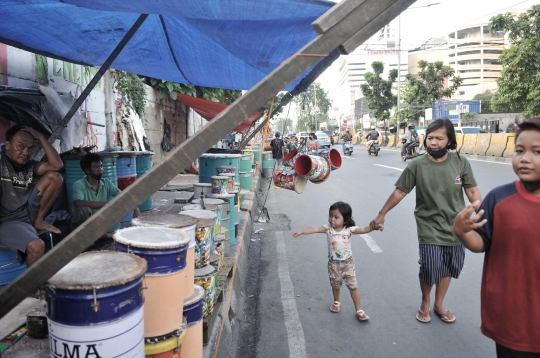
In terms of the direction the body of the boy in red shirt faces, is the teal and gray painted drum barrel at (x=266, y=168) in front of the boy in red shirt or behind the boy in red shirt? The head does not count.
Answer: behind

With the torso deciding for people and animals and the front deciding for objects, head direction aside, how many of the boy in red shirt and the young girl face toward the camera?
2

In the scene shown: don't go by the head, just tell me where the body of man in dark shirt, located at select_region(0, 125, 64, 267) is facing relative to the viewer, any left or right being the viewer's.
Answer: facing the viewer and to the right of the viewer

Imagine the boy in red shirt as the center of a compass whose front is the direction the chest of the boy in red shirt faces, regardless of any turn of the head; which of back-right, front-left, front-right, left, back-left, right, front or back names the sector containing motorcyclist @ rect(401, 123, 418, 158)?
back

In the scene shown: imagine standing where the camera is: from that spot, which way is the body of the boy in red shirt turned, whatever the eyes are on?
toward the camera

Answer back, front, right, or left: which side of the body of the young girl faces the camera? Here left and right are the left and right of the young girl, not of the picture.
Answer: front

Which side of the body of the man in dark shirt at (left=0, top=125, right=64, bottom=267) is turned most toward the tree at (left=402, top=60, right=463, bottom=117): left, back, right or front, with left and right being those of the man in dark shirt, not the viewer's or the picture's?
left

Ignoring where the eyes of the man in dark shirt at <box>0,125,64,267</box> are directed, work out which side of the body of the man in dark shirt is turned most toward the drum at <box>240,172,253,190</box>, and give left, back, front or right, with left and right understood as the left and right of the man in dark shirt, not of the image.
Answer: left

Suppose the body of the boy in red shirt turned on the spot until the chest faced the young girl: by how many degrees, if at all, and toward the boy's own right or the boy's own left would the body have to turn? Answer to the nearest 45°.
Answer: approximately 135° to the boy's own right

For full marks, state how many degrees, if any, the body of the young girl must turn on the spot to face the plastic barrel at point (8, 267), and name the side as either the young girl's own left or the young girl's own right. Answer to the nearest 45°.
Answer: approximately 45° to the young girl's own right
